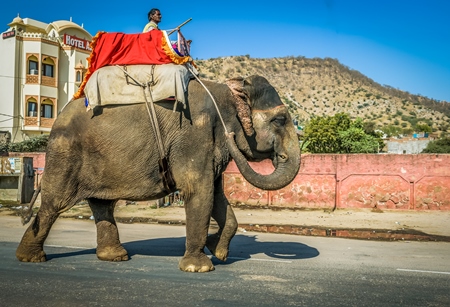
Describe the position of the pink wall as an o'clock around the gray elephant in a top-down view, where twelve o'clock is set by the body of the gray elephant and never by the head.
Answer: The pink wall is roughly at 10 o'clock from the gray elephant.

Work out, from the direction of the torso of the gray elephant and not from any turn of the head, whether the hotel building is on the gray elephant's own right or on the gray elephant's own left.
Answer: on the gray elephant's own left

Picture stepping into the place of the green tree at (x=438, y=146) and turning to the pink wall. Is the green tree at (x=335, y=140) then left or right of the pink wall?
right

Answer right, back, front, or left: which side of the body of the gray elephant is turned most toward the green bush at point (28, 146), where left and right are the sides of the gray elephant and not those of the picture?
left

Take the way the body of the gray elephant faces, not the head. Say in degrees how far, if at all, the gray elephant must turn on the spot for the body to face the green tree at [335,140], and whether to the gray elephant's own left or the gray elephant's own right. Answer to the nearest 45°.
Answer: approximately 45° to the gray elephant's own left

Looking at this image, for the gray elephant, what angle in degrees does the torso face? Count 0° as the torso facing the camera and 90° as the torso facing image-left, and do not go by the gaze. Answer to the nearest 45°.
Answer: approximately 270°

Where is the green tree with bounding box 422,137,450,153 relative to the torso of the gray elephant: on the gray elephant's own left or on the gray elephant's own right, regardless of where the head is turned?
on the gray elephant's own left

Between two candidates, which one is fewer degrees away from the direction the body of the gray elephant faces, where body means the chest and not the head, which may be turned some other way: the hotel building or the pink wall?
the pink wall

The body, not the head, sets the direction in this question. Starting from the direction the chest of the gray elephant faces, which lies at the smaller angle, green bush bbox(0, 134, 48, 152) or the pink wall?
the pink wall

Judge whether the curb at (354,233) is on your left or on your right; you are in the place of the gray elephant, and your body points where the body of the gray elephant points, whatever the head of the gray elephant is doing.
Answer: on your left
